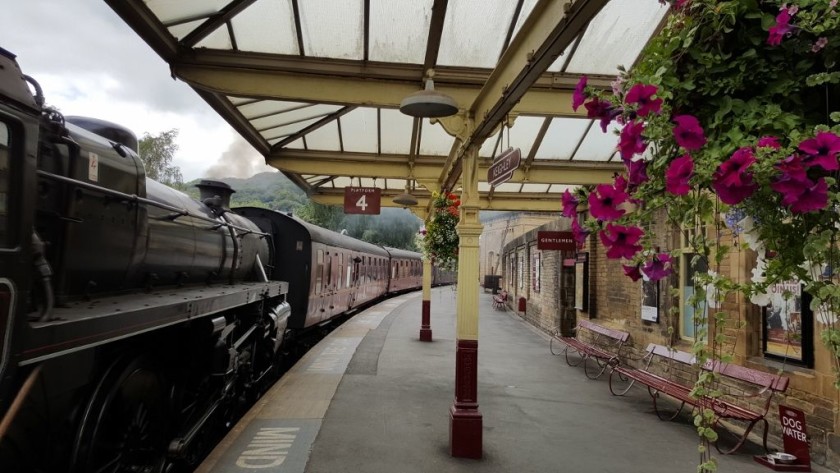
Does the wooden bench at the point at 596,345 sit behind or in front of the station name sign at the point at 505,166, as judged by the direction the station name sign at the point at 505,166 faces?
behind

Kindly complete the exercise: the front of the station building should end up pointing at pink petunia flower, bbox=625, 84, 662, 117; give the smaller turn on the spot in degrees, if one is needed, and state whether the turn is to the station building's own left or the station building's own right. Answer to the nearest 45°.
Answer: approximately 45° to the station building's own left

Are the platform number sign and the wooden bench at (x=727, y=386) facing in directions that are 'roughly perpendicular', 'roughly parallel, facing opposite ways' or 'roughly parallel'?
roughly perpendicular

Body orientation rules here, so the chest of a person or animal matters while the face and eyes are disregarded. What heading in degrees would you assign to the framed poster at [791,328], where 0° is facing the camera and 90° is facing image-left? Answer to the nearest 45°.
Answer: approximately 45°

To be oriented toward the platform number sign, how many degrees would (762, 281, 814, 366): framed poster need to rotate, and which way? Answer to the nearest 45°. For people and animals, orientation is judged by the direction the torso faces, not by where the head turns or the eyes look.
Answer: approximately 45° to its right

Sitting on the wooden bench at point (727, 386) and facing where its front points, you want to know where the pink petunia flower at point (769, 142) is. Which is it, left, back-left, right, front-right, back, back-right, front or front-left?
front-left

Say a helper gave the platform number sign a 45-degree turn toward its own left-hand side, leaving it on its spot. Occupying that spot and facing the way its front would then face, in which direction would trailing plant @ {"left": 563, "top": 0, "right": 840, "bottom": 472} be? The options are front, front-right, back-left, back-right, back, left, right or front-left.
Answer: front-right

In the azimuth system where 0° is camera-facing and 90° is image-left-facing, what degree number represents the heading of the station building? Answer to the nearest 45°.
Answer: approximately 45°

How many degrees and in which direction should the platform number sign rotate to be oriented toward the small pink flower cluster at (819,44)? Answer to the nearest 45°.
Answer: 0° — it already faces it
